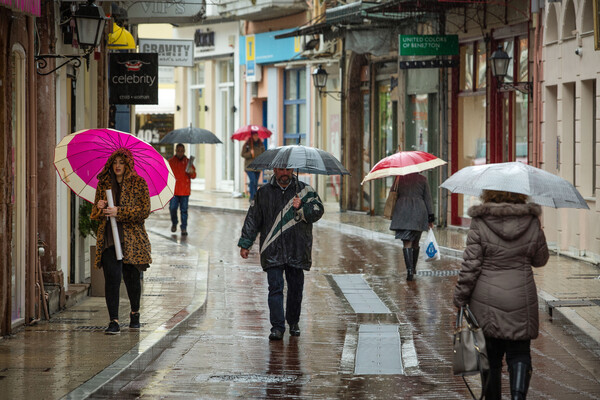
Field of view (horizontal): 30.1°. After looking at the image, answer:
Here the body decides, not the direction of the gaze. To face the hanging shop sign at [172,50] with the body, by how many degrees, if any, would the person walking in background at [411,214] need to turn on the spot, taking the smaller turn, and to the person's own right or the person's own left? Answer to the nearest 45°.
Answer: approximately 45° to the person's own left

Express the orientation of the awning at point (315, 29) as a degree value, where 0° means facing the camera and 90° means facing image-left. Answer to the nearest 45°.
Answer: approximately 45°

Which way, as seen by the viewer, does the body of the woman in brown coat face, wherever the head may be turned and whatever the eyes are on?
away from the camera

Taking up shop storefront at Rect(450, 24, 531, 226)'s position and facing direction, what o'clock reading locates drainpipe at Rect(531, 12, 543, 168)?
The drainpipe is roughly at 10 o'clock from the shop storefront.

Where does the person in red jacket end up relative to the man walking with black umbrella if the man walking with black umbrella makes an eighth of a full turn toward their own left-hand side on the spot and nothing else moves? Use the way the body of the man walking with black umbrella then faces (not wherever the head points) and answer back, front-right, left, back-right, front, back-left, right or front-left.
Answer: back-left

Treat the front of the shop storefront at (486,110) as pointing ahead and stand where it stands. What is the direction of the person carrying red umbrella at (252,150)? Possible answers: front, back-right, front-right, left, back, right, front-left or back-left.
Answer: right

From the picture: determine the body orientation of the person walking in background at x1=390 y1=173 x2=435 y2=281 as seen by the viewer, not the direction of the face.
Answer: away from the camera

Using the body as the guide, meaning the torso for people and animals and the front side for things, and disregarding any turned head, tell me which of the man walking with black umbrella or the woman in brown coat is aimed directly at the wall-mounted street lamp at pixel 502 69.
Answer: the woman in brown coat

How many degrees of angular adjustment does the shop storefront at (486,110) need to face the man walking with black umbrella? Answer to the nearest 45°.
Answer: approximately 45° to its left

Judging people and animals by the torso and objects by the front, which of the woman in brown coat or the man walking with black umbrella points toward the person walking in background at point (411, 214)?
the woman in brown coat
